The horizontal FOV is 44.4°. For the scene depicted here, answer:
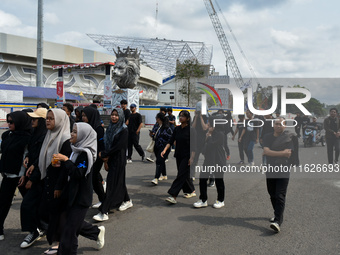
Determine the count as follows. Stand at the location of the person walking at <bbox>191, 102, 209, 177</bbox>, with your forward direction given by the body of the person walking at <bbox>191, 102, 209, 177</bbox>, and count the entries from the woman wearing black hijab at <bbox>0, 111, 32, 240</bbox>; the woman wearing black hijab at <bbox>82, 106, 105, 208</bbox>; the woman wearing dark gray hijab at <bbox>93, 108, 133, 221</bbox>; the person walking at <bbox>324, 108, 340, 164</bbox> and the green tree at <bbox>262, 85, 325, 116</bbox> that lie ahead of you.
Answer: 3

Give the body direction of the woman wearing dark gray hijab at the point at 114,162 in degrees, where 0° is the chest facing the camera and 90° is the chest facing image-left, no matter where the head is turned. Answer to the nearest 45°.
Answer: approximately 45°

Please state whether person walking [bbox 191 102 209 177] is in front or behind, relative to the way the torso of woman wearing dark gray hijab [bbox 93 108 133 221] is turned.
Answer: behind

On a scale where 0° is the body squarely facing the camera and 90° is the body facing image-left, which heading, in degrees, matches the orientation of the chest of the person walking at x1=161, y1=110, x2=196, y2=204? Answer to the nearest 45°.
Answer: approximately 45°
